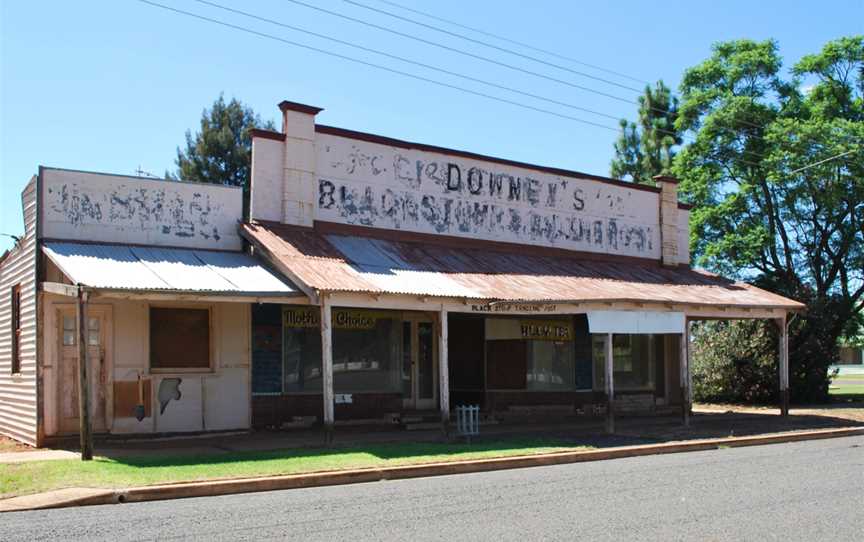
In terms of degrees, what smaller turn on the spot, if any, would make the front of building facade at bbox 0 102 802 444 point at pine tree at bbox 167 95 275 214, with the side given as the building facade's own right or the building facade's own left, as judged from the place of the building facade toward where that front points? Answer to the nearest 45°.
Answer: approximately 135° to the building facade's own left

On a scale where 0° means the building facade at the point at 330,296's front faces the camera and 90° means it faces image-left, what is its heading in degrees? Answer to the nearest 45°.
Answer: approximately 315°

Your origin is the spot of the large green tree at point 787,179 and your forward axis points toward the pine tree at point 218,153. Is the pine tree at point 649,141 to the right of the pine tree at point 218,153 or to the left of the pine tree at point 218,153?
right

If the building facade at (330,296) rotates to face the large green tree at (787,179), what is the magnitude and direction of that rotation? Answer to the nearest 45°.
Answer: approximately 90° to its left

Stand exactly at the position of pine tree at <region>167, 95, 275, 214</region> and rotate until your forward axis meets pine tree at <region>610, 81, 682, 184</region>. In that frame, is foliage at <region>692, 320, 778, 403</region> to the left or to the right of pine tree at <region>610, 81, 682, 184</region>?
right

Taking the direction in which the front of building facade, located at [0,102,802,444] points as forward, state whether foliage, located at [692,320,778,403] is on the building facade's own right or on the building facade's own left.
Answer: on the building facade's own left

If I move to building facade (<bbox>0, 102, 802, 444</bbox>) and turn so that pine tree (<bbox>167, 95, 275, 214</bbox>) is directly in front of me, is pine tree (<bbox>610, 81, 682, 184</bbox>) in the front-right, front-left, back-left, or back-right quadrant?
front-right
